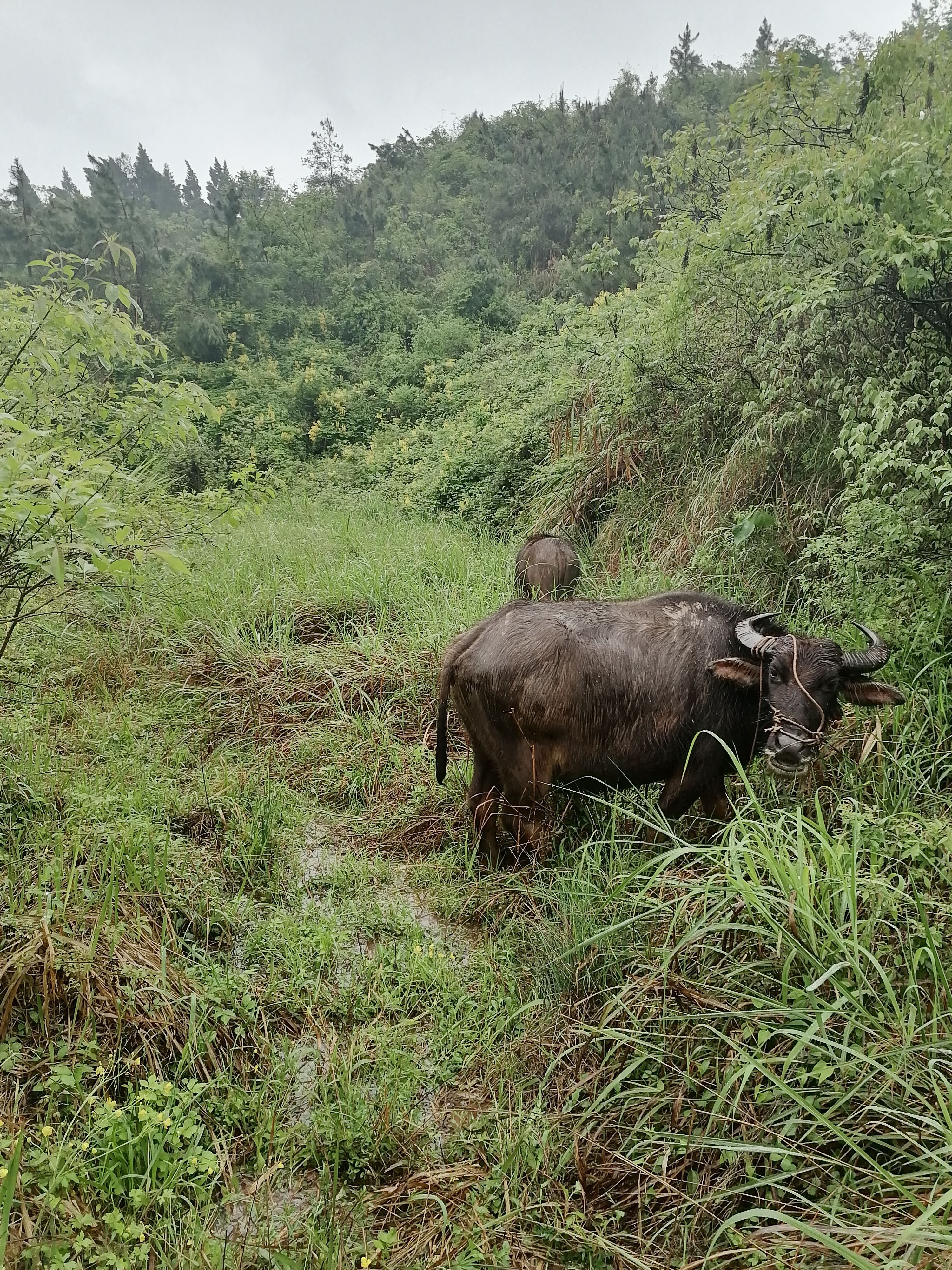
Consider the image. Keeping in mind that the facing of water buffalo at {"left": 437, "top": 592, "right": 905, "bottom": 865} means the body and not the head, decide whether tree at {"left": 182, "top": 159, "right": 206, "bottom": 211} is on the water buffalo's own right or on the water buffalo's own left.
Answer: on the water buffalo's own left

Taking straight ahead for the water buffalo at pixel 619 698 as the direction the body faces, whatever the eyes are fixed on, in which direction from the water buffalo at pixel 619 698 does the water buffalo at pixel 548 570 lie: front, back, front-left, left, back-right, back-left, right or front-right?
left

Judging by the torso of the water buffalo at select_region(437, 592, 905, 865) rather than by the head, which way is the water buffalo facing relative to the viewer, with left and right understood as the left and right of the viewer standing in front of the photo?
facing to the right of the viewer

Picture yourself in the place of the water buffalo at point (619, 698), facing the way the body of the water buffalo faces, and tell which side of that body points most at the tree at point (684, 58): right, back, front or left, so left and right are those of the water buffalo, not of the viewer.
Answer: left

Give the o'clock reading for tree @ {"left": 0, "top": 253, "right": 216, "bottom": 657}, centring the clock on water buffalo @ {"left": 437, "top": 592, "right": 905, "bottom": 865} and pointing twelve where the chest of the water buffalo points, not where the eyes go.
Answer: The tree is roughly at 6 o'clock from the water buffalo.

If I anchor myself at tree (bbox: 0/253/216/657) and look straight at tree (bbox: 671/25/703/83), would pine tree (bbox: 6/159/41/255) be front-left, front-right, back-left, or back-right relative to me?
front-left

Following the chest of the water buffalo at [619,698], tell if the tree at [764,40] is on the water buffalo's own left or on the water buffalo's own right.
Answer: on the water buffalo's own left

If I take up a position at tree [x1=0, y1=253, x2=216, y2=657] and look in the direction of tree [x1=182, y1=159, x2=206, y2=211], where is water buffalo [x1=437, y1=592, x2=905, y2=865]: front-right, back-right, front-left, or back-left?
back-right

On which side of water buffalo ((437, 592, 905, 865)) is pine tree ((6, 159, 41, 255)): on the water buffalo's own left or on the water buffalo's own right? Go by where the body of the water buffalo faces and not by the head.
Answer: on the water buffalo's own left
